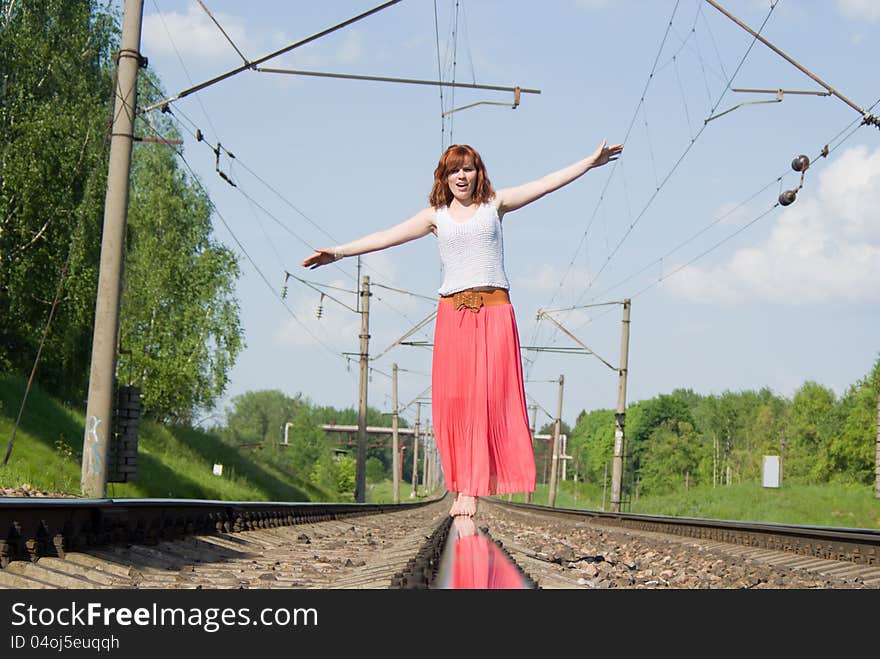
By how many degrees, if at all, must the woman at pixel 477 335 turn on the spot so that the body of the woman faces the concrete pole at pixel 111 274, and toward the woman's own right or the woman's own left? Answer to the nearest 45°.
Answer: approximately 135° to the woman's own right

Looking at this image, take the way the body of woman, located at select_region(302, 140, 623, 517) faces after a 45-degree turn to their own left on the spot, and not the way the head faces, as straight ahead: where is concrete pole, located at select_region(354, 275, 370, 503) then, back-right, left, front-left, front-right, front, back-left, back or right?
back-left

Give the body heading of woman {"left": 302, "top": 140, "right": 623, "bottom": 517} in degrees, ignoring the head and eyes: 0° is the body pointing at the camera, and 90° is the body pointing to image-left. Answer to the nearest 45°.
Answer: approximately 0°

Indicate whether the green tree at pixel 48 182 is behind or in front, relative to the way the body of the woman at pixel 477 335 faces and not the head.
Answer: behind

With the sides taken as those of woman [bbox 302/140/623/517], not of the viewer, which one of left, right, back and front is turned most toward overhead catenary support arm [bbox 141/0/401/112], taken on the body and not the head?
back

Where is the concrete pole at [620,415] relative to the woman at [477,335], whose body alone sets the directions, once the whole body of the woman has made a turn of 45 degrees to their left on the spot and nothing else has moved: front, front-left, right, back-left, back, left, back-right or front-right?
back-left
